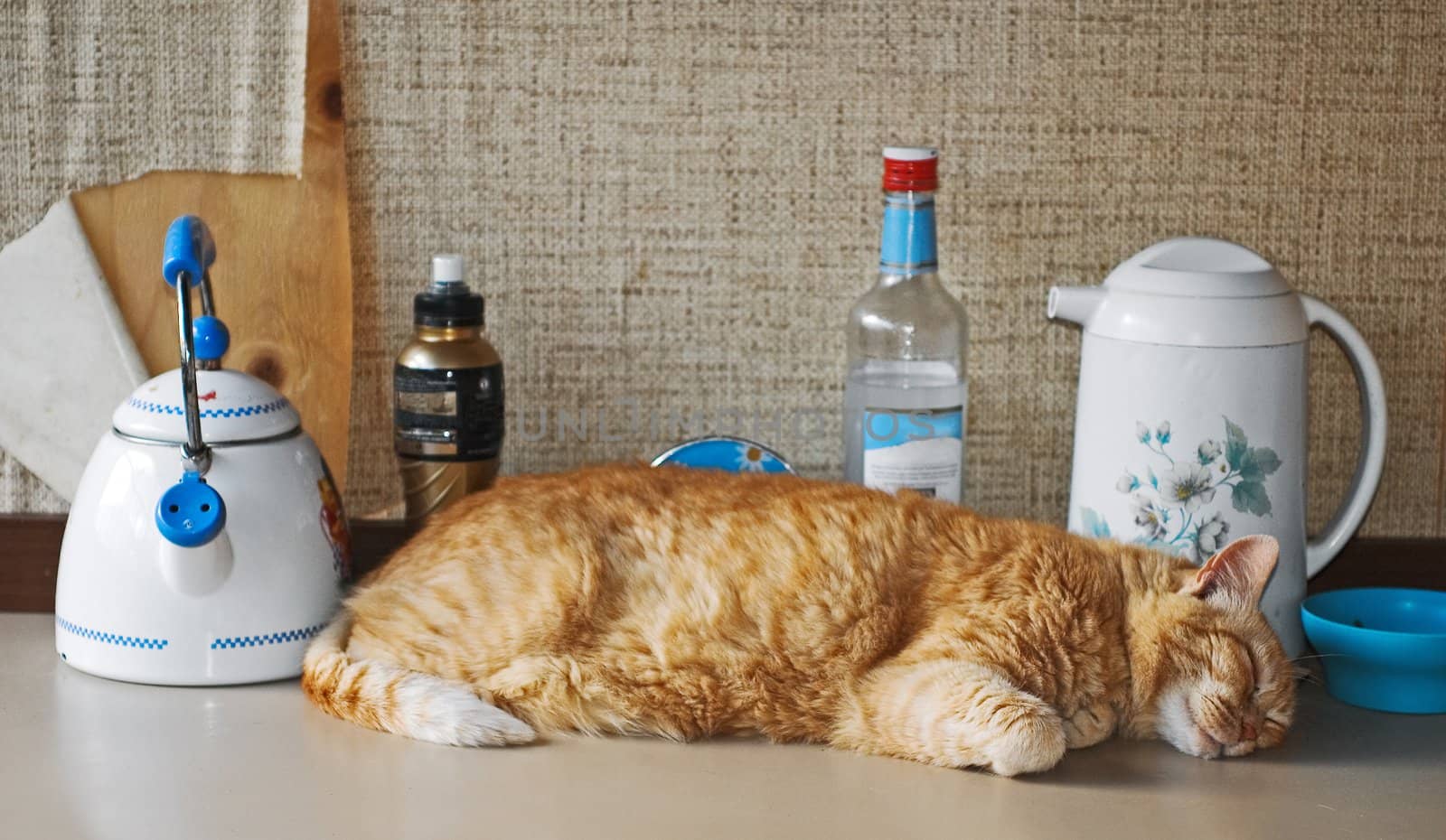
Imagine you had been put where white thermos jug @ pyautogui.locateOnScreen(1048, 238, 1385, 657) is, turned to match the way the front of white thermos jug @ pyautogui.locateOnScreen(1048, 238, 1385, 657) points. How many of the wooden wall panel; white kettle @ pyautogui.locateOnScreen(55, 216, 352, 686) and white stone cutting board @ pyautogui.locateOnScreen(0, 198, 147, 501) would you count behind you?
0

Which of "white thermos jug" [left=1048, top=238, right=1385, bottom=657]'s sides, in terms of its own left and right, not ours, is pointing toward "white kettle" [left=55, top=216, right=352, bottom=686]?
front

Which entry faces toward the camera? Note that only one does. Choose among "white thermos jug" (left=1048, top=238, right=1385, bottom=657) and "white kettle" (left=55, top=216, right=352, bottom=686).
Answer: "white kettle" (left=55, top=216, right=352, bottom=686)

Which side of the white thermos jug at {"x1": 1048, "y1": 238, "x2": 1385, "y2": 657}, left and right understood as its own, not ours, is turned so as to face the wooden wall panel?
front

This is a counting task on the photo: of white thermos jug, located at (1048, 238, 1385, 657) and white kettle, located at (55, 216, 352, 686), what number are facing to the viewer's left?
1

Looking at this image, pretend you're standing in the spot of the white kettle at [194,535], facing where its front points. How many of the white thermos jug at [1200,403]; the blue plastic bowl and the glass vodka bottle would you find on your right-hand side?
0

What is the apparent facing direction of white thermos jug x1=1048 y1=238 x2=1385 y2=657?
to the viewer's left

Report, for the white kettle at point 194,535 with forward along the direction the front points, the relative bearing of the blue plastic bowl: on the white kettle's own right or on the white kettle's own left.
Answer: on the white kettle's own left

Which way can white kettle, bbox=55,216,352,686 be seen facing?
toward the camera

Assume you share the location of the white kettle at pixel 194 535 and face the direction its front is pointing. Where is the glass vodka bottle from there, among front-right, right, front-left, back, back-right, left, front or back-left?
left
